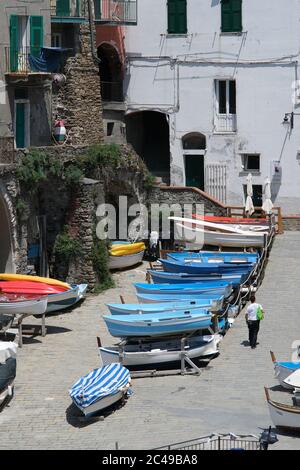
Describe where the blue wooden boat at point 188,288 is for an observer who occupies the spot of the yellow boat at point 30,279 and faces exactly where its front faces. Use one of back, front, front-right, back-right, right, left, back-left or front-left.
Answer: front

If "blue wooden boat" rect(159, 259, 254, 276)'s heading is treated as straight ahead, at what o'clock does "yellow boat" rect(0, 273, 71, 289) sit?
The yellow boat is roughly at 11 o'clock from the blue wooden boat.

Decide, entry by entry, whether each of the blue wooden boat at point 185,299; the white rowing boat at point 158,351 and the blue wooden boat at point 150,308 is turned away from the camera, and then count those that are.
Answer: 0

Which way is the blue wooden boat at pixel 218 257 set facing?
to the viewer's left

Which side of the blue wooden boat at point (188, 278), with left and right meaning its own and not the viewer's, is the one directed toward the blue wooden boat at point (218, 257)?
right

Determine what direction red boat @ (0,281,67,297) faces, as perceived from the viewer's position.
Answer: facing to the right of the viewer

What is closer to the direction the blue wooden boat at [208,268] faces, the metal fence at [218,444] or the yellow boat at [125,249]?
the yellow boat

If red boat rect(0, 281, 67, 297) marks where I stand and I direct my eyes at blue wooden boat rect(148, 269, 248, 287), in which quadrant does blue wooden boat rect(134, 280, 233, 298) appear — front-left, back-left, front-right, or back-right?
front-right

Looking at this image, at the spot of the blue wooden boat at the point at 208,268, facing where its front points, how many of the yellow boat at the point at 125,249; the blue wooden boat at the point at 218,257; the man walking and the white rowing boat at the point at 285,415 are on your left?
2

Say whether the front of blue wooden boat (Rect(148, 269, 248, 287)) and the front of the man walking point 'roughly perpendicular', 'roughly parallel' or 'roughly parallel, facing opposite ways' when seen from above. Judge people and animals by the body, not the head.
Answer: roughly perpendicular

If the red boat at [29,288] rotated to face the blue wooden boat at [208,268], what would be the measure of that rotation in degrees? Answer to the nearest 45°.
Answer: approximately 45° to its left

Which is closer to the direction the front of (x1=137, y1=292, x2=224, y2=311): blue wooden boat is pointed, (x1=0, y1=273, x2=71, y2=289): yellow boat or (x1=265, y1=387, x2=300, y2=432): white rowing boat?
the yellow boat

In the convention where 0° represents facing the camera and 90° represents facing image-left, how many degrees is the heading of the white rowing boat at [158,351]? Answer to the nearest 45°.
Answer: approximately 90°
